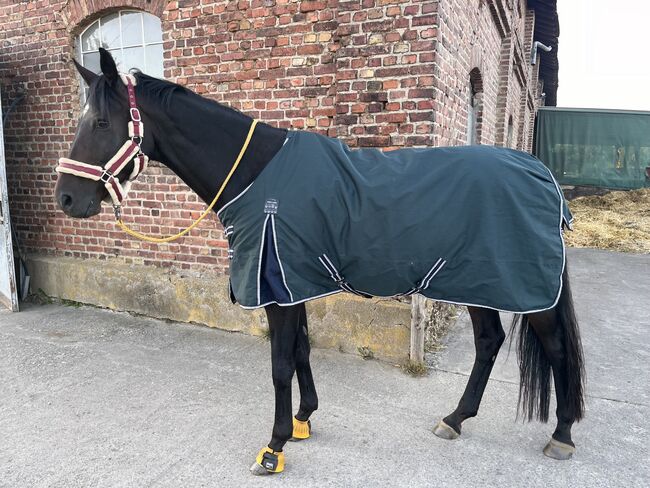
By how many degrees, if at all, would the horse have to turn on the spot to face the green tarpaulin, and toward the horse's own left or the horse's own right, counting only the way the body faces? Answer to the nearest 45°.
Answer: approximately 135° to the horse's own right

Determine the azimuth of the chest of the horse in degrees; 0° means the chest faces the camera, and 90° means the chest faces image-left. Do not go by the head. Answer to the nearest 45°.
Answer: approximately 90°
